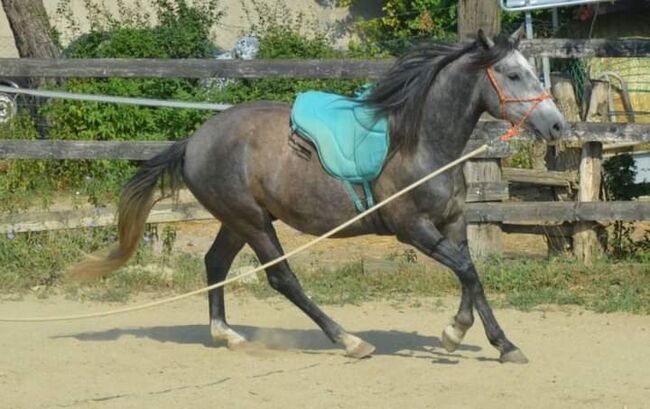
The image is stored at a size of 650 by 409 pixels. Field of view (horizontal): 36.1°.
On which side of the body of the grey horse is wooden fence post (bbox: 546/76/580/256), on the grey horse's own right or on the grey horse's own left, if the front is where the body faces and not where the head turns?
on the grey horse's own left

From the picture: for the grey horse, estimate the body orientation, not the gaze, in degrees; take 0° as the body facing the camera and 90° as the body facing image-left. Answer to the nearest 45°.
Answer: approximately 270°

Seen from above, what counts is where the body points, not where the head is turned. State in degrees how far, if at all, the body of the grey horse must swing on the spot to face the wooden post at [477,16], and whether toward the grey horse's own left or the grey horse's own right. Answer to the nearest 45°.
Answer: approximately 90° to the grey horse's own left

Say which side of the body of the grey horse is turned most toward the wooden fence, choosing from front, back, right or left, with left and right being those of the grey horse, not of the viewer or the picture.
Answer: left

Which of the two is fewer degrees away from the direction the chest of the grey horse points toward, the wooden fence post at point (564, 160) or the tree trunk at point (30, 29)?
the wooden fence post

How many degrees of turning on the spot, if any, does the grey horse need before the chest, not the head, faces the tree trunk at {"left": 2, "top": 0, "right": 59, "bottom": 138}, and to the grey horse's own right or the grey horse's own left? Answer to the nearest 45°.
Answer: approximately 135° to the grey horse's own left
